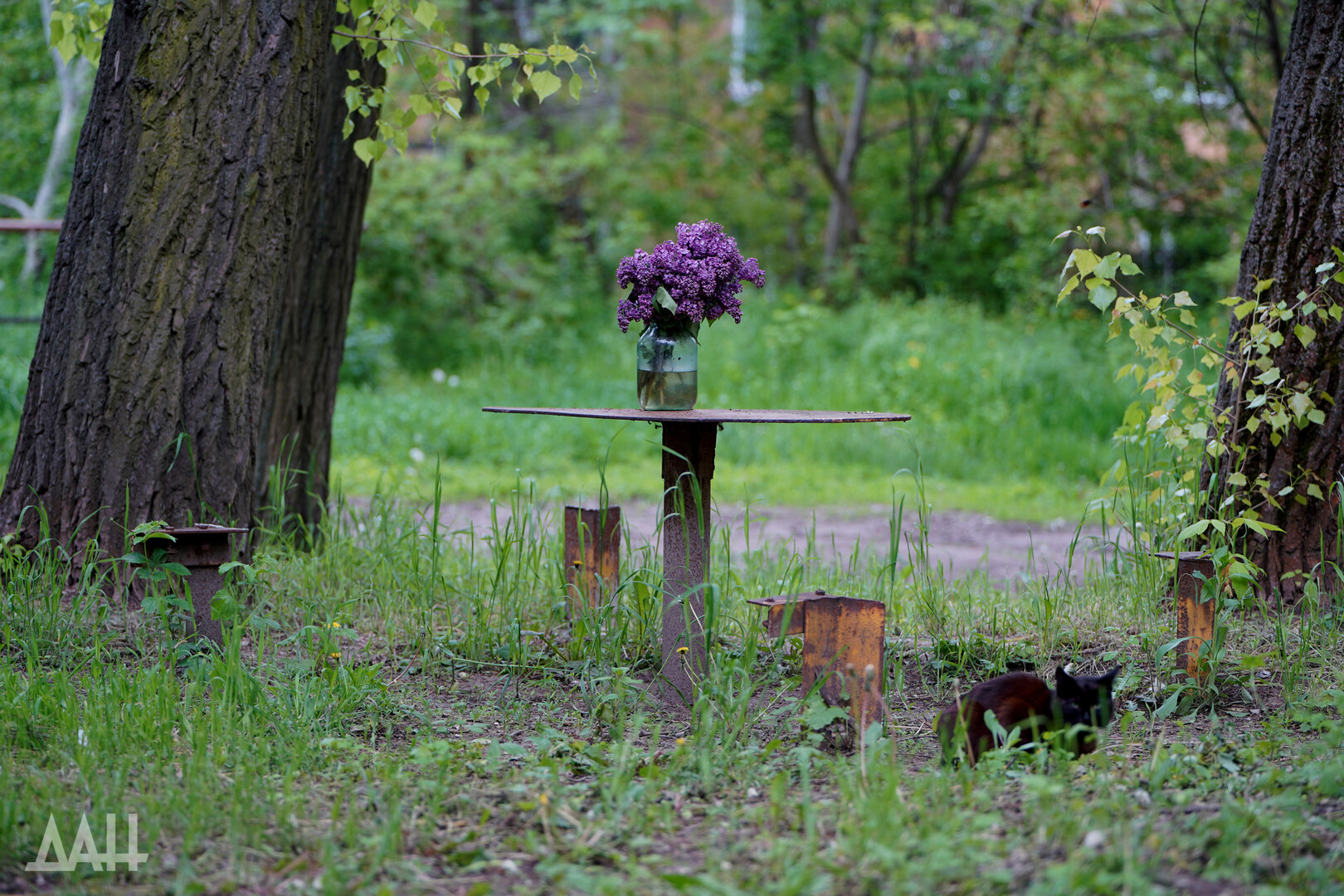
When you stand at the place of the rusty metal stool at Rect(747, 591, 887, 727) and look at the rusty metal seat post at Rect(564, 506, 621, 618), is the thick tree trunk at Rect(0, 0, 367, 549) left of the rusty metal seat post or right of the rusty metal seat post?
left

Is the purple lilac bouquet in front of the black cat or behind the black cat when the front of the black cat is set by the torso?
behind

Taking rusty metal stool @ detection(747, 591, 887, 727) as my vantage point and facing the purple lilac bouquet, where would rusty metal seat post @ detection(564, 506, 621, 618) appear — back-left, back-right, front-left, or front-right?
front-right

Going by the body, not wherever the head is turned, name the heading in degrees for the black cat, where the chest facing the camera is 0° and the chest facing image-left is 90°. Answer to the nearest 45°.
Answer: approximately 270°

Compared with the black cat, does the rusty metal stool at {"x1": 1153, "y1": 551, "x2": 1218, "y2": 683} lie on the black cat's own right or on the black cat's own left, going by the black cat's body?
on the black cat's own left

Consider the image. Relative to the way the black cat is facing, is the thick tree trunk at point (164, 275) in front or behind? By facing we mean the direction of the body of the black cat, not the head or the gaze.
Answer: behind

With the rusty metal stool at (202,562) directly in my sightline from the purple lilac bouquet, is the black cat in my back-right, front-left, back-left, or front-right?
back-left

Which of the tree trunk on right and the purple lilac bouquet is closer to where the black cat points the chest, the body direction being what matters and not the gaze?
the tree trunk on right

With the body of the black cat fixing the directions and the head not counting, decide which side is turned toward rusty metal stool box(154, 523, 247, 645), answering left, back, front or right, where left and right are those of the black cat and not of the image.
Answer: back
